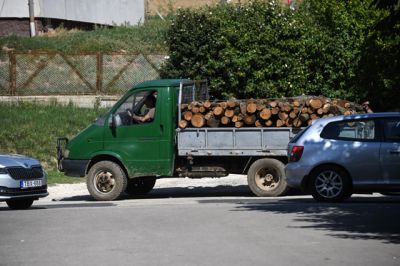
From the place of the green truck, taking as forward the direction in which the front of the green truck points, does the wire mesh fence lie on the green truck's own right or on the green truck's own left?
on the green truck's own right

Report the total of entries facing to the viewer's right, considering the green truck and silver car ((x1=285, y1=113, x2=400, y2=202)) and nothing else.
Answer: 1

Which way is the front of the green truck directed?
to the viewer's left

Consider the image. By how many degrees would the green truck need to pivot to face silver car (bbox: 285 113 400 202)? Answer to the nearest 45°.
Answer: approximately 135° to its left

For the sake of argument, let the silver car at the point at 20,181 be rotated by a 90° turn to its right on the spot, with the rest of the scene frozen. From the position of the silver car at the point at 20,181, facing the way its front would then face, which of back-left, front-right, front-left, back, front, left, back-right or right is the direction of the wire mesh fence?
back-right

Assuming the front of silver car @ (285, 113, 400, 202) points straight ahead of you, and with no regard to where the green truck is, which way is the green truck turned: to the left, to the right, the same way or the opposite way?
the opposite way

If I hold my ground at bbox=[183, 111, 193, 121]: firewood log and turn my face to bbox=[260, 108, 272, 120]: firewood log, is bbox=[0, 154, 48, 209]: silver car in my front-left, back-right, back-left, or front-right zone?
back-right

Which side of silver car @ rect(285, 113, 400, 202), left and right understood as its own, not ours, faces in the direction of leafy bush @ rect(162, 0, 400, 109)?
left

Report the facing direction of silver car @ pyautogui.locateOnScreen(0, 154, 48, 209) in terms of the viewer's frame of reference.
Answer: facing the viewer and to the right of the viewer

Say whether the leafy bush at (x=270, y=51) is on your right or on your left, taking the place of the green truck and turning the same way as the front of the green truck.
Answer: on your right

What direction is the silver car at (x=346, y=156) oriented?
to the viewer's right
